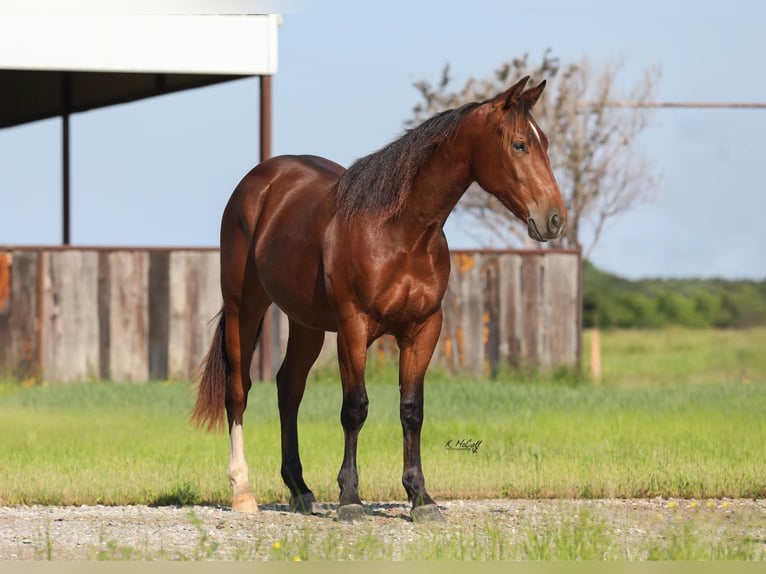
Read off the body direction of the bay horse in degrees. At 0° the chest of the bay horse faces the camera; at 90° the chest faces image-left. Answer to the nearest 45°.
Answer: approximately 315°

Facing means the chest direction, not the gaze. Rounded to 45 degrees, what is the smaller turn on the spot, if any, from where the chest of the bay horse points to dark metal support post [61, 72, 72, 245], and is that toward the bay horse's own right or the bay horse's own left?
approximately 135° to the bay horse's own left
